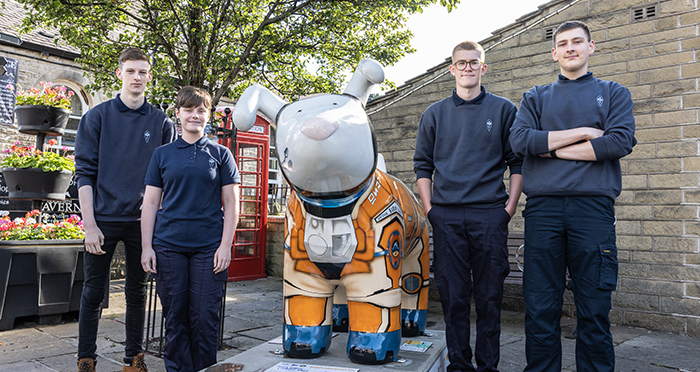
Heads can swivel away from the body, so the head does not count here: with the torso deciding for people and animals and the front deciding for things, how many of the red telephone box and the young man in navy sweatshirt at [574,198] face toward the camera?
2

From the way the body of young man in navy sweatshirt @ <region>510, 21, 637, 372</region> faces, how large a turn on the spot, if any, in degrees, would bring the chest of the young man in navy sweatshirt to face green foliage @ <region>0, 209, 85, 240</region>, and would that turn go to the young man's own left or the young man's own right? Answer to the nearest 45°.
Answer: approximately 90° to the young man's own right

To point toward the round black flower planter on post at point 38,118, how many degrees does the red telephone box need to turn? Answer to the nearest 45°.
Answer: approximately 45° to its right

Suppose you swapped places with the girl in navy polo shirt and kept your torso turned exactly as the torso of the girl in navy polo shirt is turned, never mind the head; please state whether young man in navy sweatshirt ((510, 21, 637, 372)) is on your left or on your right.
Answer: on your left

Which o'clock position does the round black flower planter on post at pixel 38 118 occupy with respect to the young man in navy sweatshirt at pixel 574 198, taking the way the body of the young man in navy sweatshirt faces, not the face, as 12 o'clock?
The round black flower planter on post is roughly at 3 o'clock from the young man in navy sweatshirt.
